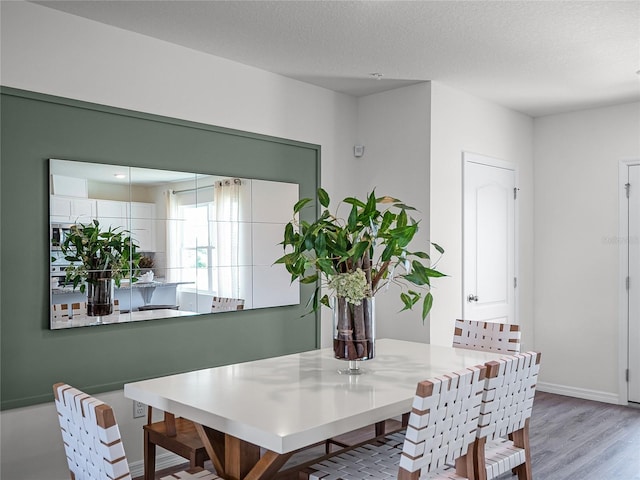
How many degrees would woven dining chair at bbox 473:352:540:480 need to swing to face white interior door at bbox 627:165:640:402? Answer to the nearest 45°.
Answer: approximately 45° to its right

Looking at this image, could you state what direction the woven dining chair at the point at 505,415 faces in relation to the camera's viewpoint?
facing away from the viewer and to the left of the viewer

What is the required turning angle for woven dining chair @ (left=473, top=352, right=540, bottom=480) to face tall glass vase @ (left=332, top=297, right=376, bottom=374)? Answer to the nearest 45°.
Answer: approximately 45° to its left

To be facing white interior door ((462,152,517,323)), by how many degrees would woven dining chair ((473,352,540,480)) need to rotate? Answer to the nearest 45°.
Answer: approximately 45° to its right

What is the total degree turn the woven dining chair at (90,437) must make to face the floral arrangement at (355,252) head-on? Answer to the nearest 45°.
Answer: approximately 45° to its right

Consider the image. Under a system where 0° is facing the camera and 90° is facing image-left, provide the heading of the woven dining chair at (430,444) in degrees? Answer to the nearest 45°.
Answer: approximately 135°

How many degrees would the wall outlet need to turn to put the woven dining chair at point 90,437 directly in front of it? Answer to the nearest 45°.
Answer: approximately 45° to its right

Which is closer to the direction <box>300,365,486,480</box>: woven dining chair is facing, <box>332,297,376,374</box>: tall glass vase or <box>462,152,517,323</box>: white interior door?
the tall glass vase

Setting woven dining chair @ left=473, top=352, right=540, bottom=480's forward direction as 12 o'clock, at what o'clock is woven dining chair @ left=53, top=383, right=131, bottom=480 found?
woven dining chair @ left=53, top=383, right=131, bottom=480 is roughly at 9 o'clock from woven dining chair @ left=473, top=352, right=540, bottom=480.

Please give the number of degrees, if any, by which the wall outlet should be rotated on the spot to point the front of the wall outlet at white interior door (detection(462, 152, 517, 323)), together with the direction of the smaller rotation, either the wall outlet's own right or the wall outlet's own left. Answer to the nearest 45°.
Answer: approximately 45° to the wall outlet's own left

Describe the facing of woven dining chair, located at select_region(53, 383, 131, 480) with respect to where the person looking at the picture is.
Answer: facing away from the viewer and to the right of the viewer
